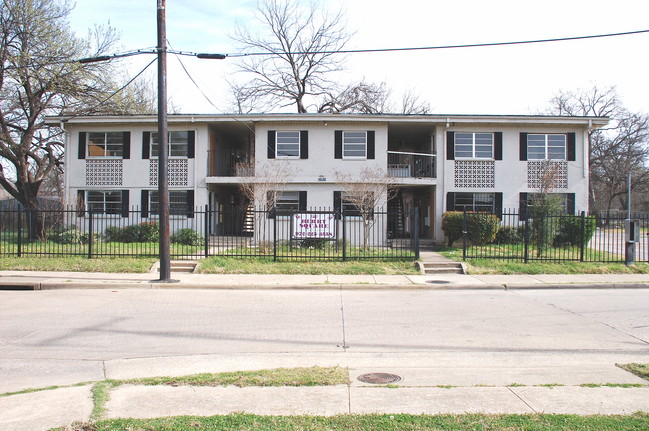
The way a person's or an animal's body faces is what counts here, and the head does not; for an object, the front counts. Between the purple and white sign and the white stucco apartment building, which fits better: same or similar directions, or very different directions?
same or similar directions

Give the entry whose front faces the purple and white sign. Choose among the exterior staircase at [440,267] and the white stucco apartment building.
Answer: the white stucco apartment building

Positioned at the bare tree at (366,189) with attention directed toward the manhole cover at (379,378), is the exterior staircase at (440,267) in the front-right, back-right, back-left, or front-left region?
front-left

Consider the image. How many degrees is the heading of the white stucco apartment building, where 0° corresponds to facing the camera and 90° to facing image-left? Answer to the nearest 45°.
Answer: approximately 0°

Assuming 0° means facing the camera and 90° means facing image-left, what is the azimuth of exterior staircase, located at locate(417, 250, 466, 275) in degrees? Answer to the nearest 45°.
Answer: approximately 0°

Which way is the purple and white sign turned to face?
toward the camera

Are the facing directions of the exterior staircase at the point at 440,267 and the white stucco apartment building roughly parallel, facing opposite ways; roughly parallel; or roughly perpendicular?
roughly parallel

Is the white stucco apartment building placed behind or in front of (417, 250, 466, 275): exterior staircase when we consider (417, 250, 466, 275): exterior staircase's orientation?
behind

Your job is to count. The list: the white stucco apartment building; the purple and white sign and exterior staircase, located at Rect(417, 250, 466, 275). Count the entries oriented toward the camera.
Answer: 3

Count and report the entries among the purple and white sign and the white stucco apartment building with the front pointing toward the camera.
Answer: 2

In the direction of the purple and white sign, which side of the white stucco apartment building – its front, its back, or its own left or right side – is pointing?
front

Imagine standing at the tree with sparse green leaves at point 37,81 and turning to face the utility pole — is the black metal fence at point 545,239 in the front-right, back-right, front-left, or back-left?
front-left

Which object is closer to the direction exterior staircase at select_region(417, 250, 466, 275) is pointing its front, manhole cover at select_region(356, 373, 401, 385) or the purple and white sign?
the manhole cover

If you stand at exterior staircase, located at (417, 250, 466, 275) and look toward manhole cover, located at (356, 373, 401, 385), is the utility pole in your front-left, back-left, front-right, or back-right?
front-right

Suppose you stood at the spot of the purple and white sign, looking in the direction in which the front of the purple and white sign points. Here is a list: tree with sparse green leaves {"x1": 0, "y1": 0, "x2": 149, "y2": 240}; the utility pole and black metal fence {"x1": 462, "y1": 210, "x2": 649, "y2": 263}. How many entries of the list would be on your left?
1
